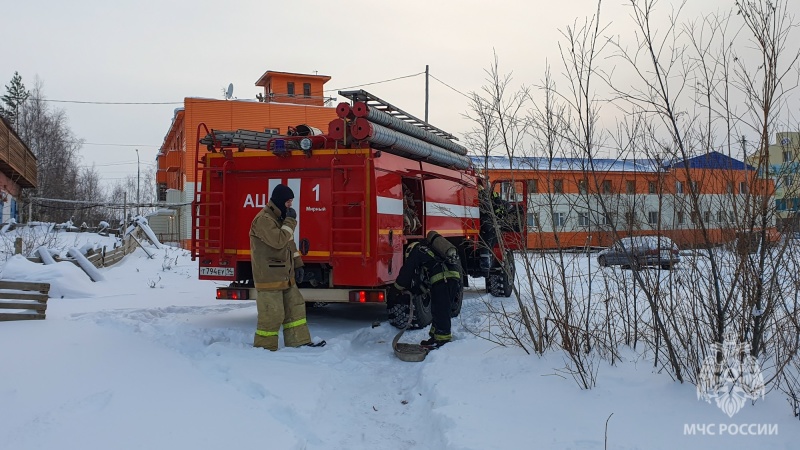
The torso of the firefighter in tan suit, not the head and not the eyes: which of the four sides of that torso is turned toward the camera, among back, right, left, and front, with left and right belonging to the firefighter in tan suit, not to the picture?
right

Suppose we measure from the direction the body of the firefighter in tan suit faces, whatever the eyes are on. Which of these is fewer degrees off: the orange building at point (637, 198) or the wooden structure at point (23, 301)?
the orange building

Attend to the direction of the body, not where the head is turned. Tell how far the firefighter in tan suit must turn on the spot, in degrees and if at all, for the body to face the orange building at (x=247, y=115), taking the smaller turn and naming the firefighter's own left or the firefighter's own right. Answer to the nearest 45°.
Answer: approximately 90° to the firefighter's own left

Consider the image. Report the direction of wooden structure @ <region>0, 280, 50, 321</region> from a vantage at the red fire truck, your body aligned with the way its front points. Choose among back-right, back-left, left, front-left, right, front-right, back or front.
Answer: back-left

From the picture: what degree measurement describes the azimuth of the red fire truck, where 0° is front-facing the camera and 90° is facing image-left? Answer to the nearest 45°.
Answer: approximately 225°

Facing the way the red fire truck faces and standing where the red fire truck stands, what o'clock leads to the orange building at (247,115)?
The orange building is roughly at 10 o'clock from the red fire truck.
